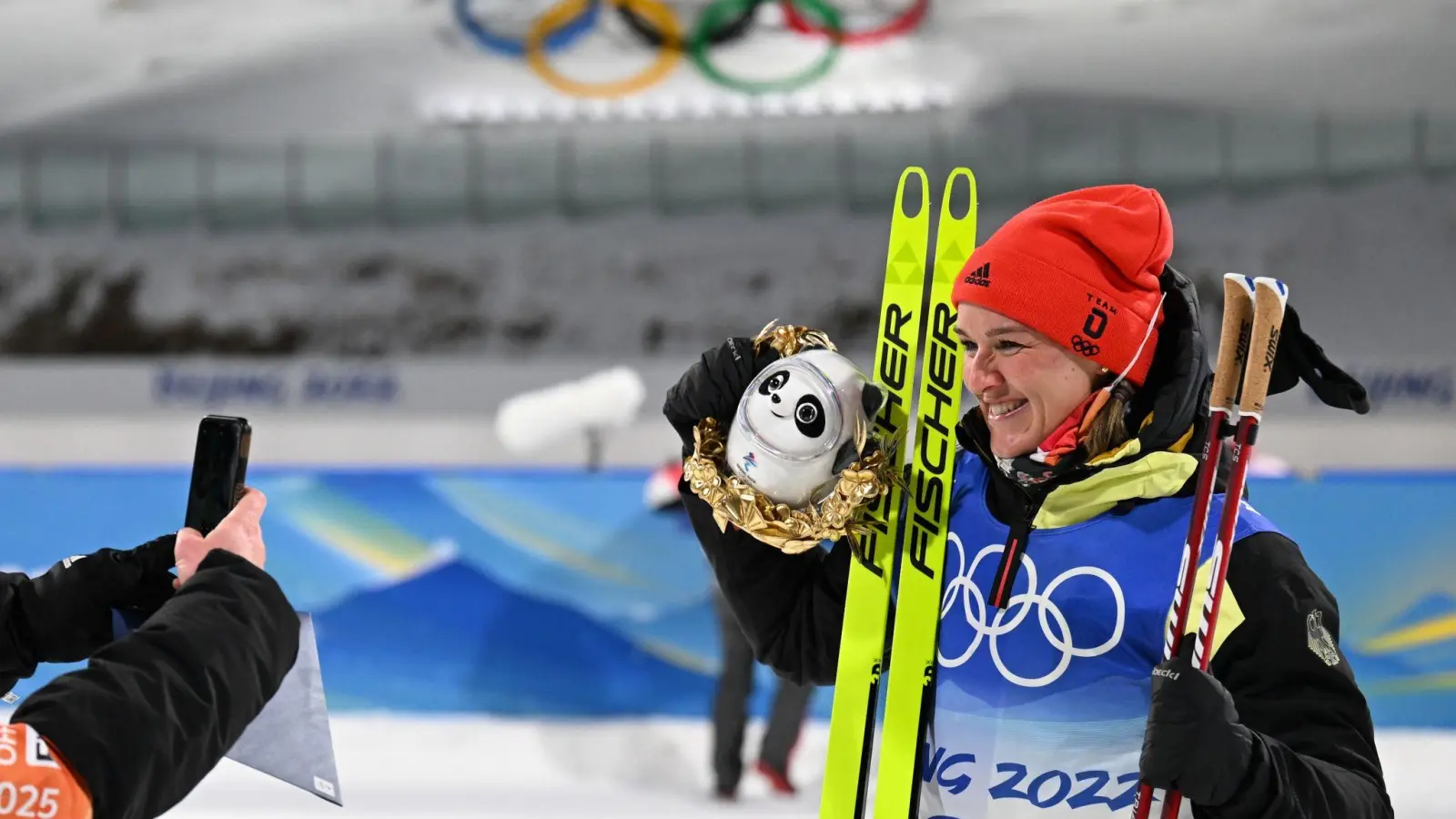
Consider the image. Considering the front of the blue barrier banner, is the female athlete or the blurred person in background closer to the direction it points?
the female athlete

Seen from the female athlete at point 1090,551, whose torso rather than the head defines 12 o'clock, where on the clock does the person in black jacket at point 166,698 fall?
The person in black jacket is roughly at 12 o'clock from the female athlete.

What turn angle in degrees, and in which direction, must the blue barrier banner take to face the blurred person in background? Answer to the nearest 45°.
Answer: approximately 45° to its left

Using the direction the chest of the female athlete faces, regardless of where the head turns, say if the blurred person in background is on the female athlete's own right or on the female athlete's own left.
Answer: on the female athlete's own right

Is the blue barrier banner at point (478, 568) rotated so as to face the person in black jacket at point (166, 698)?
yes

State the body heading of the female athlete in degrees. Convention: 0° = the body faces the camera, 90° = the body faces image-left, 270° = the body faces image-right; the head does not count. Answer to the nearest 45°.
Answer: approximately 45°

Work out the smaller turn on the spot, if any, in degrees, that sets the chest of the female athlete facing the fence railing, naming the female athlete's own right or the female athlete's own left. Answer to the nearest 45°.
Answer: approximately 135° to the female athlete's own right

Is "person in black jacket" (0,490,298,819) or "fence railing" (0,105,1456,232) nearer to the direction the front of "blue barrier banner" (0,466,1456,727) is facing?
the person in black jacket

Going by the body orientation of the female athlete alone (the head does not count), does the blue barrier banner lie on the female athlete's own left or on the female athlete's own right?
on the female athlete's own right

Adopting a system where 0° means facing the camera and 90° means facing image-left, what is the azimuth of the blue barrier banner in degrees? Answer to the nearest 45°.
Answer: approximately 0°

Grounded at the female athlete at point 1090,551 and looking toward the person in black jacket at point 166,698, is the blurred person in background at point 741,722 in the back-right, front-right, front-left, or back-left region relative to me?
back-right

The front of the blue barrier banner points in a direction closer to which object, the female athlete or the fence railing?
the female athlete
